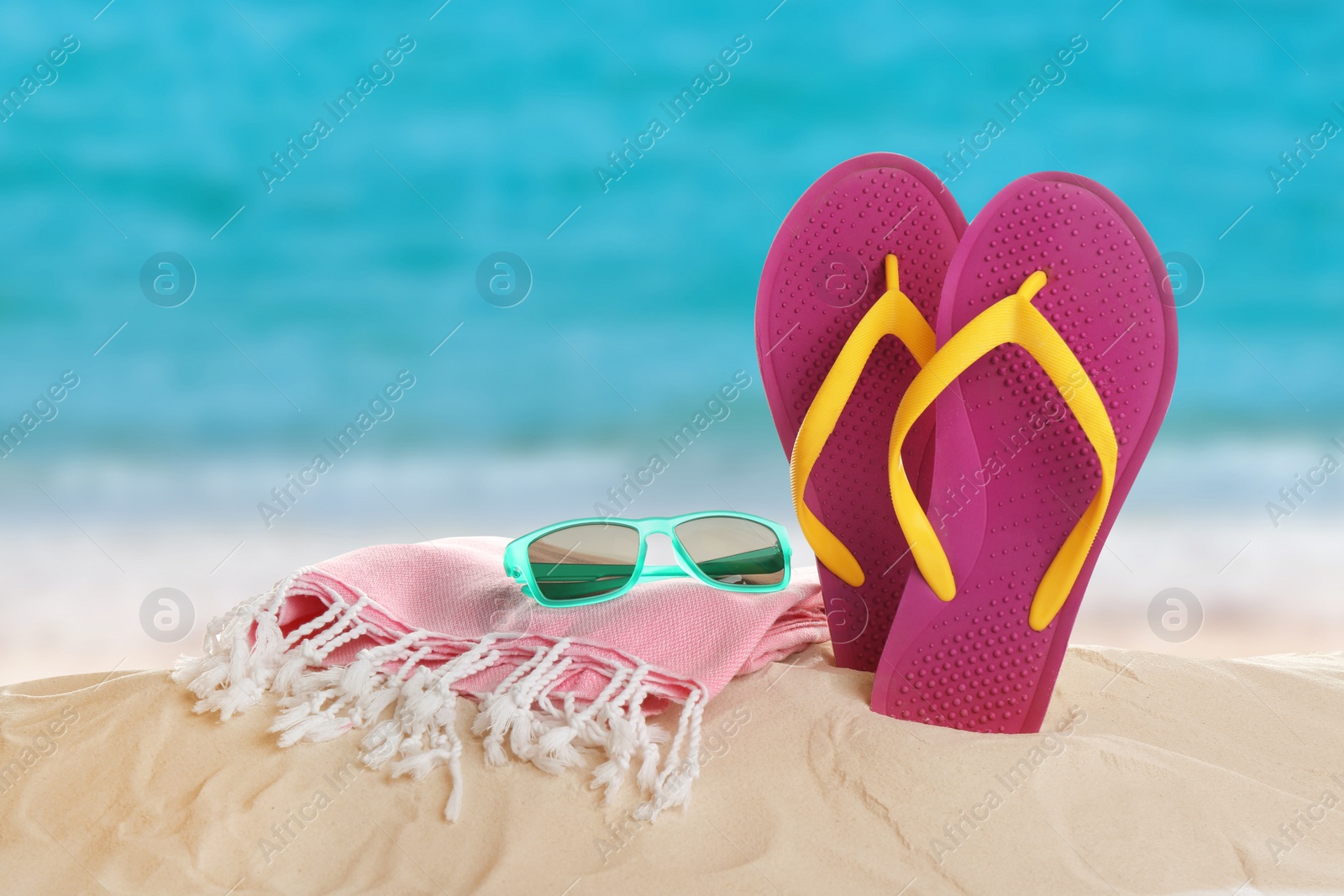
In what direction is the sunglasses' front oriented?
toward the camera
